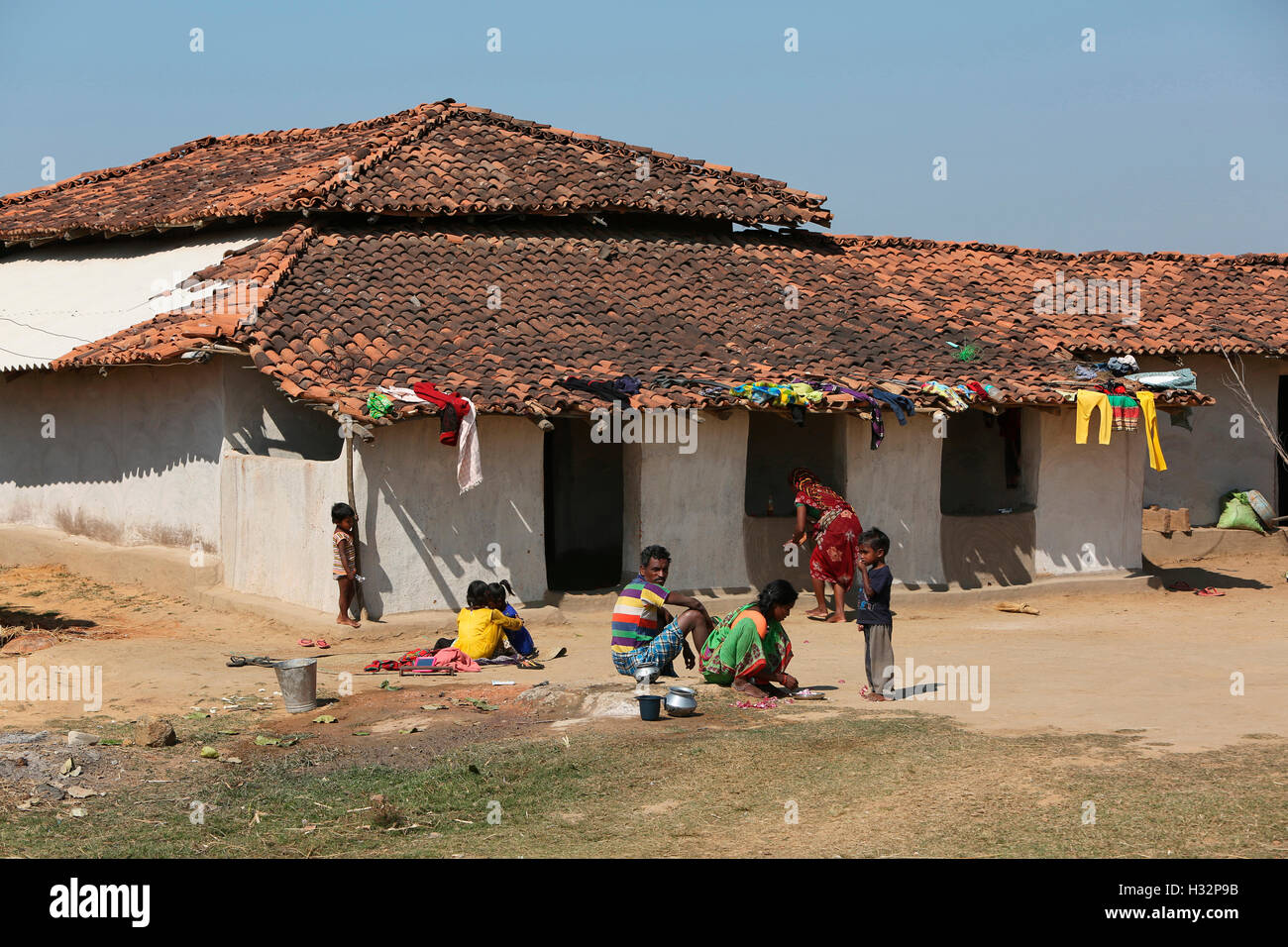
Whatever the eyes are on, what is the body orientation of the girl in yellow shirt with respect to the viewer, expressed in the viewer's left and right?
facing away from the viewer and to the right of the viewer

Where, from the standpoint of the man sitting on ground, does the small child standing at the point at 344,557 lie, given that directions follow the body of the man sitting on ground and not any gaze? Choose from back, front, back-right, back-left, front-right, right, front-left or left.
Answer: back-left

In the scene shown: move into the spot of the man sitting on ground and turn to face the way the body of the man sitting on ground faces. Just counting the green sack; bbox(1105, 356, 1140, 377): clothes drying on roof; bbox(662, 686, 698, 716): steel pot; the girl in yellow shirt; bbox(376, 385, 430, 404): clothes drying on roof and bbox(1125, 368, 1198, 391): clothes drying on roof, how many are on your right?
1

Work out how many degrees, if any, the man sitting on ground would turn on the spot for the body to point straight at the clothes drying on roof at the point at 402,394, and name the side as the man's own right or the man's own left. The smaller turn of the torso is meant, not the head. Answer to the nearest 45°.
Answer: approximately 135° to the man's own left

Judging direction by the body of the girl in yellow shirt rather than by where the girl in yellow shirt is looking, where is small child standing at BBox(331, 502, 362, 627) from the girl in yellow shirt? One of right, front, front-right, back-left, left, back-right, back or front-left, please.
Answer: left

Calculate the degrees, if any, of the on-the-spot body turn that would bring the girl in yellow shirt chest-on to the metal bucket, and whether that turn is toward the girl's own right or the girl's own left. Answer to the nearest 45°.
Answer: approximately 180°

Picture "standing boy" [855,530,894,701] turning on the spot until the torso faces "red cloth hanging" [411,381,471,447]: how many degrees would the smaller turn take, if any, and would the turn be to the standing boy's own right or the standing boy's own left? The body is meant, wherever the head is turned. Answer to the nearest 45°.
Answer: approximately 90° to the standing boy's own right

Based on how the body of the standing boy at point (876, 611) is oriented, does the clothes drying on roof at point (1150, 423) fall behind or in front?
behind

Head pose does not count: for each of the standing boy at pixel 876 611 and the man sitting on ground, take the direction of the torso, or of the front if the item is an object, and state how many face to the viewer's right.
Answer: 1

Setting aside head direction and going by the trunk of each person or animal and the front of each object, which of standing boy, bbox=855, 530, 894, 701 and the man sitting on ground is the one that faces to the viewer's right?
the man sitting on ground

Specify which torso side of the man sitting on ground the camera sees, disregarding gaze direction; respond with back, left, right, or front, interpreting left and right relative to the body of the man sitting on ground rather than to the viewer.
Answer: right
